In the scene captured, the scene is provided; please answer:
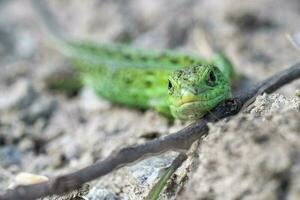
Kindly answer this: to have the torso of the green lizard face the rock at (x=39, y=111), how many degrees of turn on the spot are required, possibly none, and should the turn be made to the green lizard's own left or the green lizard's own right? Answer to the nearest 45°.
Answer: approximately 135° to the green lizard's own right

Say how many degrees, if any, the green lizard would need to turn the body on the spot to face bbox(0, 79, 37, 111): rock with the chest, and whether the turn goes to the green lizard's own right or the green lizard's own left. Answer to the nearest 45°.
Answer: approximately 135° to the green lizard's own right

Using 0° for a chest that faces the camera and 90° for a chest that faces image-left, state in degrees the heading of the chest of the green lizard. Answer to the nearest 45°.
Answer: approximately 315°

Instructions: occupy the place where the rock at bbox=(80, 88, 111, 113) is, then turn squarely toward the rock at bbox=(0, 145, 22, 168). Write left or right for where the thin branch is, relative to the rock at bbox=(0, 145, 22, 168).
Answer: left

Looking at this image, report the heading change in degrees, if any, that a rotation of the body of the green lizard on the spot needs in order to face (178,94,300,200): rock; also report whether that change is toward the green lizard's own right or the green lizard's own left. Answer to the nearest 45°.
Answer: approximately 45° to the green lizard's own right

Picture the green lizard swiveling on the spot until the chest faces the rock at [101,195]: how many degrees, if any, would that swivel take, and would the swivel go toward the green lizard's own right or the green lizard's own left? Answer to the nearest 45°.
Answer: approximately 90° to the green lizard's own right
